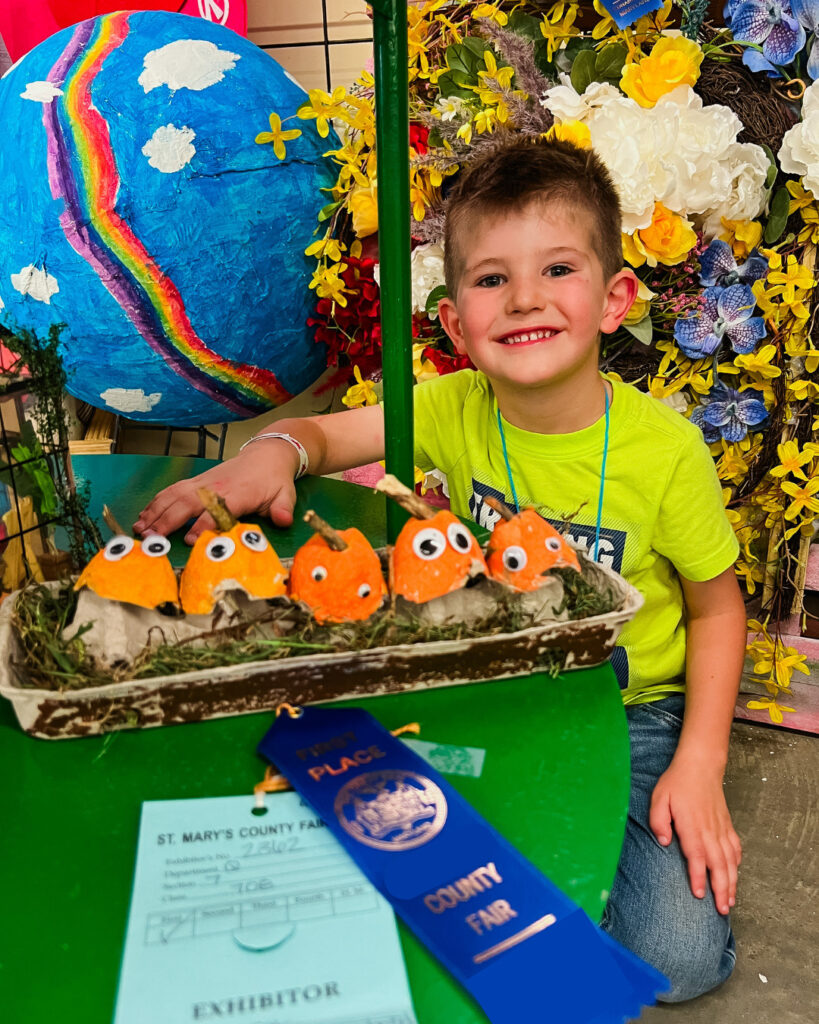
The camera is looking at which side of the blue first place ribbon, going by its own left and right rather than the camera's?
front

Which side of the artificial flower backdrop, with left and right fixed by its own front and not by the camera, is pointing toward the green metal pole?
front

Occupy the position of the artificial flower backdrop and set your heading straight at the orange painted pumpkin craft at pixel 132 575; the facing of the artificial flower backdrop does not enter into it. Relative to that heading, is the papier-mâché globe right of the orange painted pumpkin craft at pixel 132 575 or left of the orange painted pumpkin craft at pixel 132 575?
right

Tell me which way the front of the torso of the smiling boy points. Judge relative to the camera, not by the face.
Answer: toward the camera

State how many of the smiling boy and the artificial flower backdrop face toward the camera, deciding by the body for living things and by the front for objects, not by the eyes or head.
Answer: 2
